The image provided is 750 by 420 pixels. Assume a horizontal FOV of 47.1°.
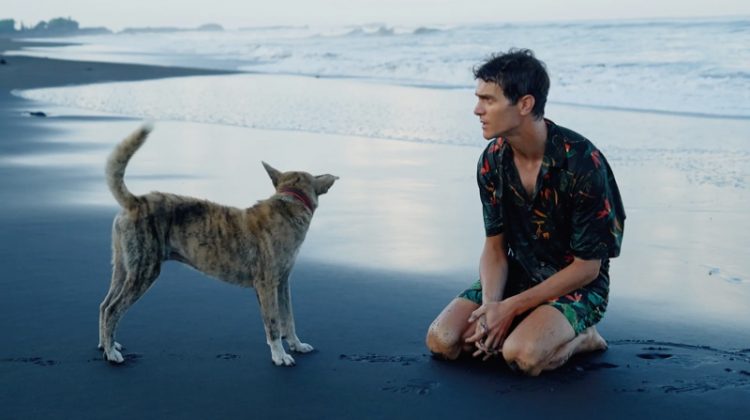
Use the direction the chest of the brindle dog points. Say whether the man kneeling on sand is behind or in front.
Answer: in front

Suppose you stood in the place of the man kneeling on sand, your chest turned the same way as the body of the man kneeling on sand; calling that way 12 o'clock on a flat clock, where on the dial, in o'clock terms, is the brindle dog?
The brindle dog is roughly at 1 o'clock from the man kneeling on sand.

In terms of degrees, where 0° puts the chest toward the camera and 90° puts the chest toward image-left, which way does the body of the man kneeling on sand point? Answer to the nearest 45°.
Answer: approximately 45°

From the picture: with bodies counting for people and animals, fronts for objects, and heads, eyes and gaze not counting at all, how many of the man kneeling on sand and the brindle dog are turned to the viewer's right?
1

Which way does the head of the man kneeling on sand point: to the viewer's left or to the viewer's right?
to the viewer's left

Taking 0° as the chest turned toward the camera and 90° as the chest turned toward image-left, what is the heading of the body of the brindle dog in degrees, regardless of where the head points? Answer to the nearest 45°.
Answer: approximately 270°
